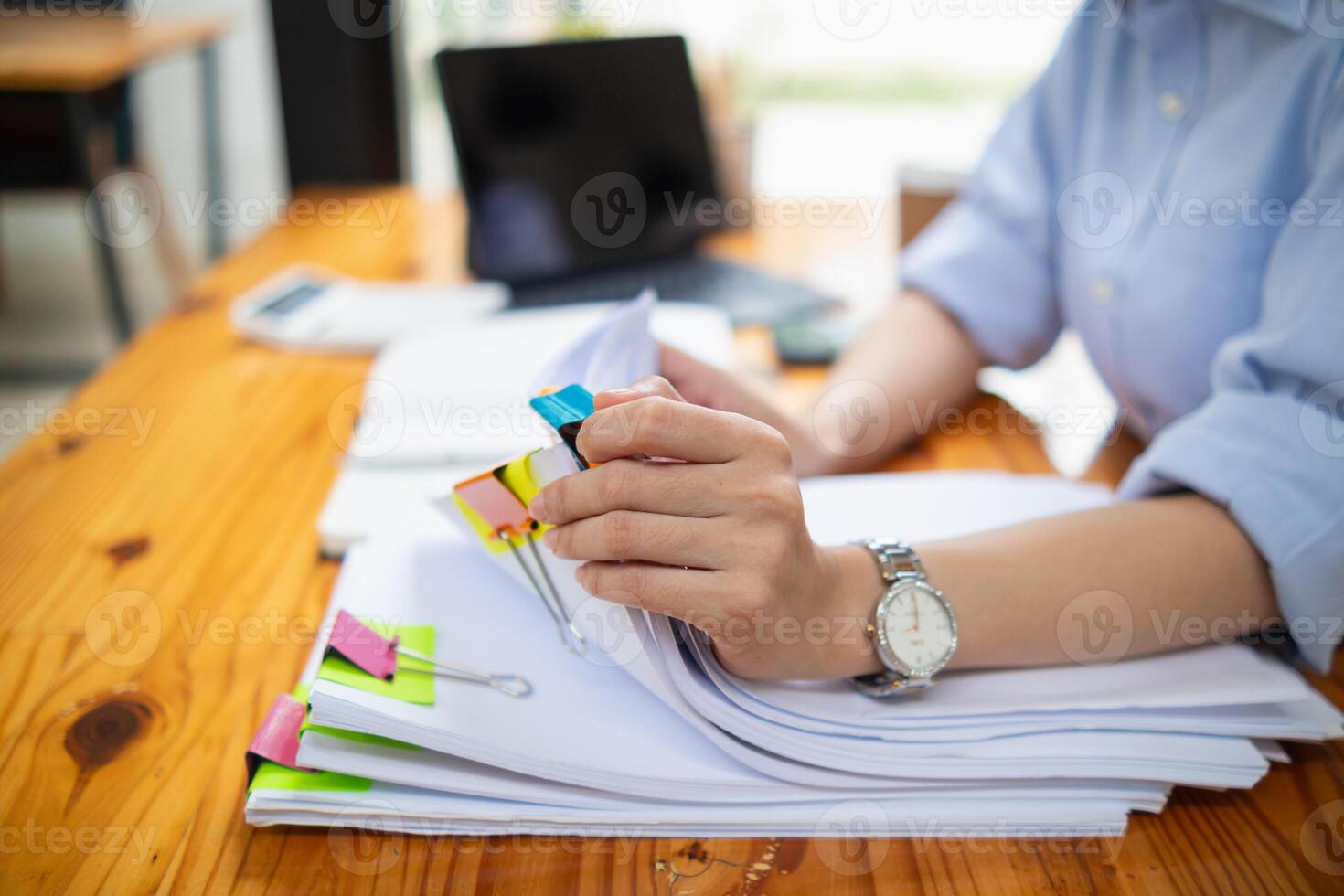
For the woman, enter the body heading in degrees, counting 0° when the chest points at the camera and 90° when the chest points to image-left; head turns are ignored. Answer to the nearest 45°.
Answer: approximately 45°

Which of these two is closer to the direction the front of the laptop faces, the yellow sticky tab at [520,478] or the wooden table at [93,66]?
the yellow sticky tab

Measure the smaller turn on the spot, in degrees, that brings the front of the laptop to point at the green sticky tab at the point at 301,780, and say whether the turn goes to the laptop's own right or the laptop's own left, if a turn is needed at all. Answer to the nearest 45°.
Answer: approximately 45° to the laptop's own right

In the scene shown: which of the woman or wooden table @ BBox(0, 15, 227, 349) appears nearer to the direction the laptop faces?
the woman

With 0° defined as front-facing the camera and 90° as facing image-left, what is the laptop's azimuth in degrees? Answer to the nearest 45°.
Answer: approximately 315°

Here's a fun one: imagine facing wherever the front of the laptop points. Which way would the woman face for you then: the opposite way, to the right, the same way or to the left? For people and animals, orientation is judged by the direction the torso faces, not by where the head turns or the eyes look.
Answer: to the right
